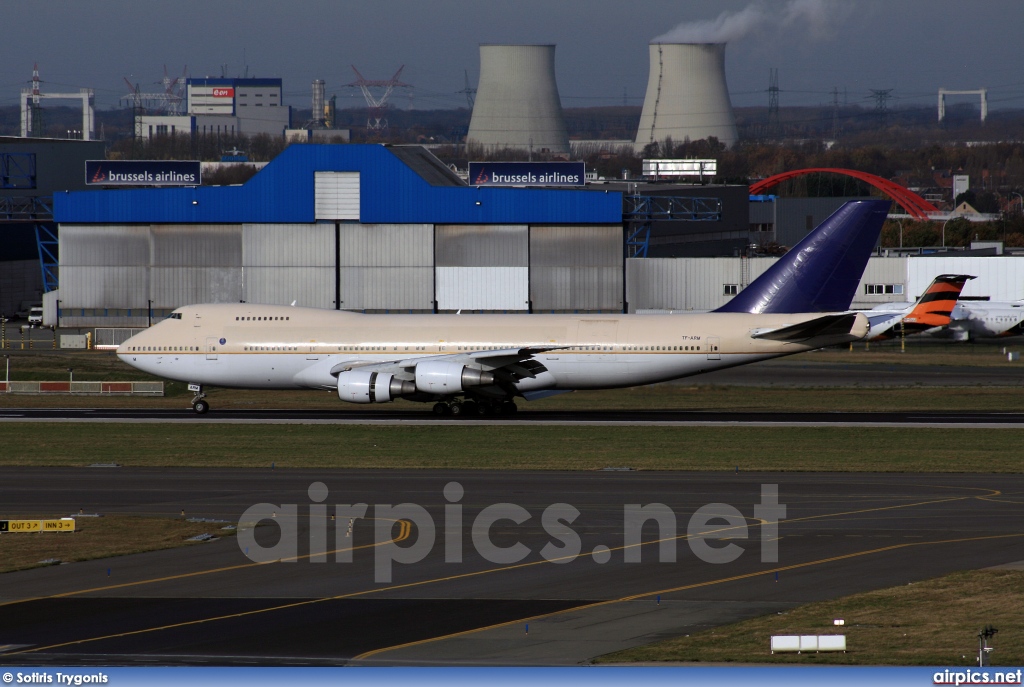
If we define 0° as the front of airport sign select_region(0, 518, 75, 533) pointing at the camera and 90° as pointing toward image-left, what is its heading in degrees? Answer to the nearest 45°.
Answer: approximately 0°
